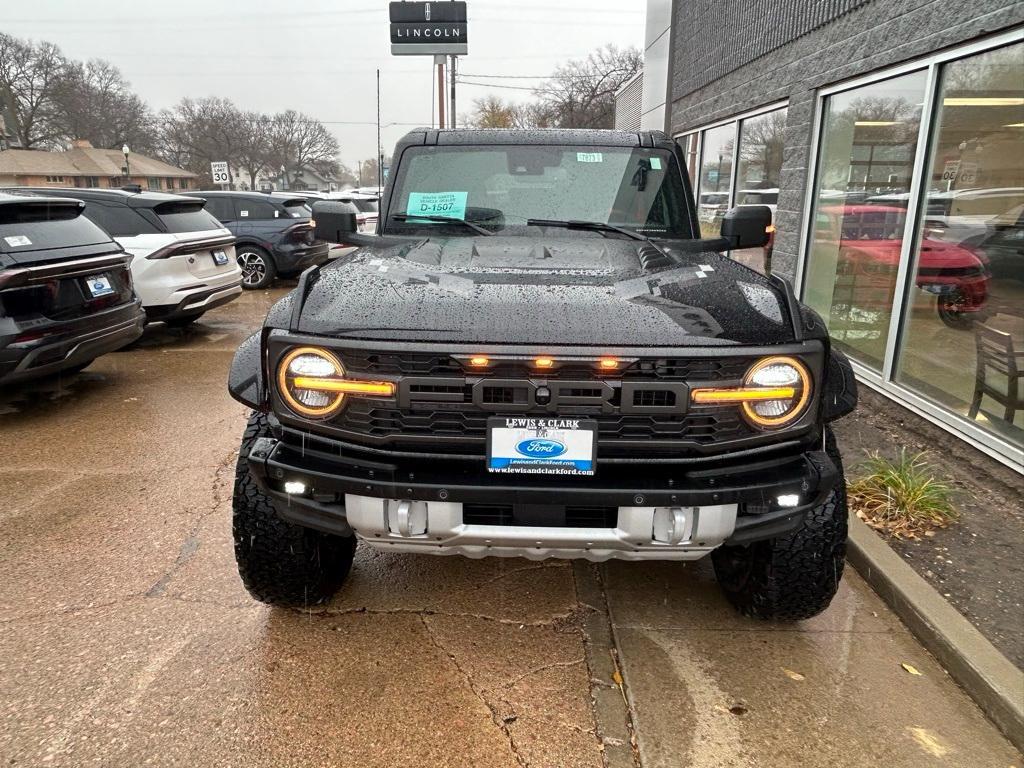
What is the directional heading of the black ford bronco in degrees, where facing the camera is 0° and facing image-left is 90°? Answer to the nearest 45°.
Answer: approximately 0°

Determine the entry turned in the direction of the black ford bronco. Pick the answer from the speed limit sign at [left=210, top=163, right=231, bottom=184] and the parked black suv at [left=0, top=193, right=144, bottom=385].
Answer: the speed limit sign

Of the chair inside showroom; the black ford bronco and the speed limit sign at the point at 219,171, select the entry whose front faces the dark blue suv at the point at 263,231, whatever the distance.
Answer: the speed limit sign
